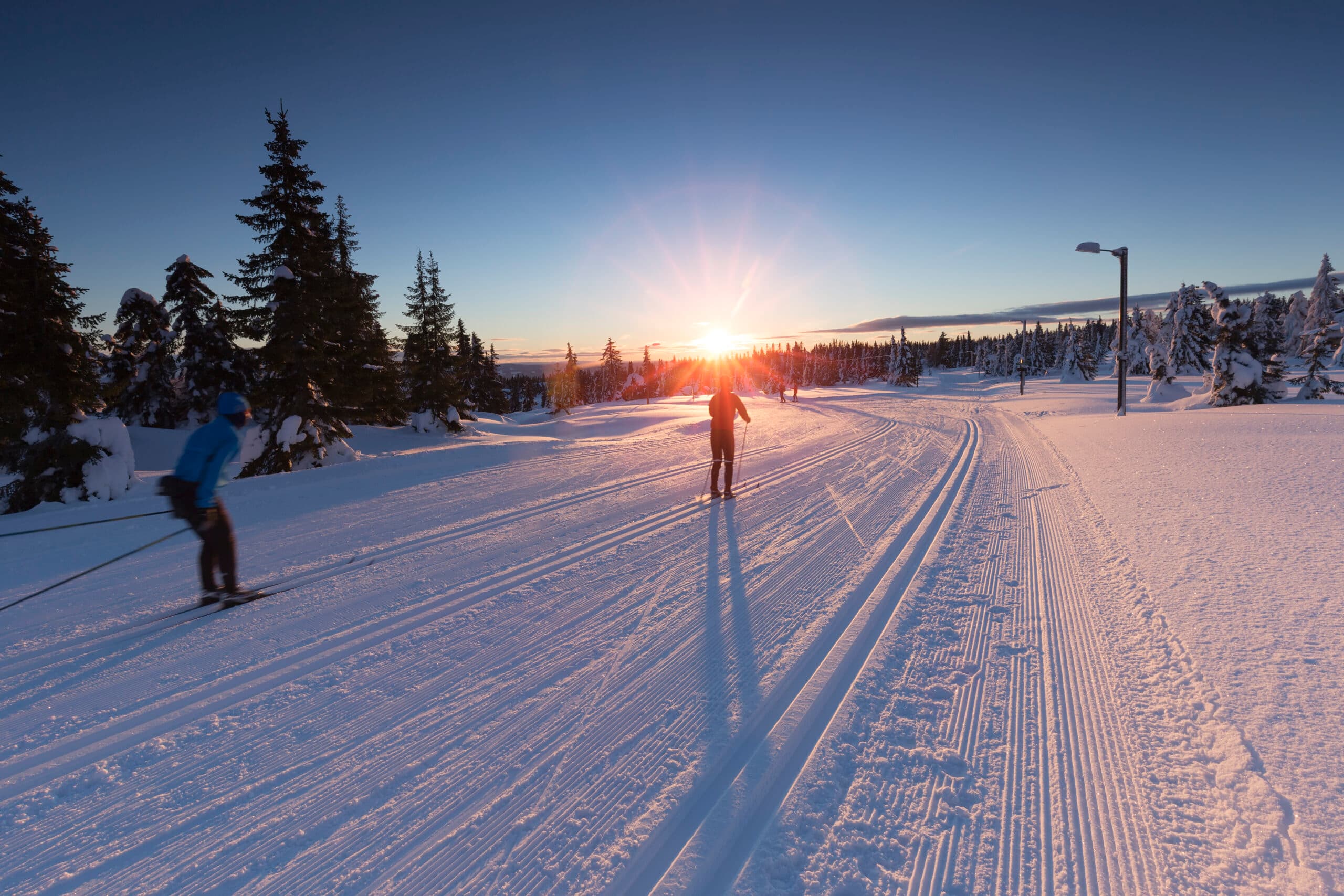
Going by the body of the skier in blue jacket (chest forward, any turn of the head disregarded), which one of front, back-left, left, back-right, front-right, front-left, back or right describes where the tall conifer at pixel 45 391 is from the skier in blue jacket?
left

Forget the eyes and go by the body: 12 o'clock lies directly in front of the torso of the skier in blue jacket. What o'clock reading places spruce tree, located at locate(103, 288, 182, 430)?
The spruce tree is roughly at 9 o'clock from the skier in blue jacket.

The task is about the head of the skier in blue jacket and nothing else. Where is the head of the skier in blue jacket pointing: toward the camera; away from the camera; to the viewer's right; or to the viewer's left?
to the viewer's right

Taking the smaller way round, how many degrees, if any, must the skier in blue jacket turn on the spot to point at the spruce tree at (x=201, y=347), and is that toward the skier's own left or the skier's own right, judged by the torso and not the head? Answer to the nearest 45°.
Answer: approximately 90° to the skier's own left

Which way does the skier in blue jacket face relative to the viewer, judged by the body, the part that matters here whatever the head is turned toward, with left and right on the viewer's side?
facing to the right of the viewer

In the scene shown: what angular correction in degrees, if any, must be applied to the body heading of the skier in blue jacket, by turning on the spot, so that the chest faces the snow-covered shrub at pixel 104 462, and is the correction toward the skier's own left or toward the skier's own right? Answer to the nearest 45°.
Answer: approximately 90° to the skier's own left

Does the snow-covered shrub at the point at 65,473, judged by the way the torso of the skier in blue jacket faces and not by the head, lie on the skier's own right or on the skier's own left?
on the skier's own left

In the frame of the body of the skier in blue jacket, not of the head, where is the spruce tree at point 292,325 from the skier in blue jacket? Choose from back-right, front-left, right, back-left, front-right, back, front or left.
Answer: left

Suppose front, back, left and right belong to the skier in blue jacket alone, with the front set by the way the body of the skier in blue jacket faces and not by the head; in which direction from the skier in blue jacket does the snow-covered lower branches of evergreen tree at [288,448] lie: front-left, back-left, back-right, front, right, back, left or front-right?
left
